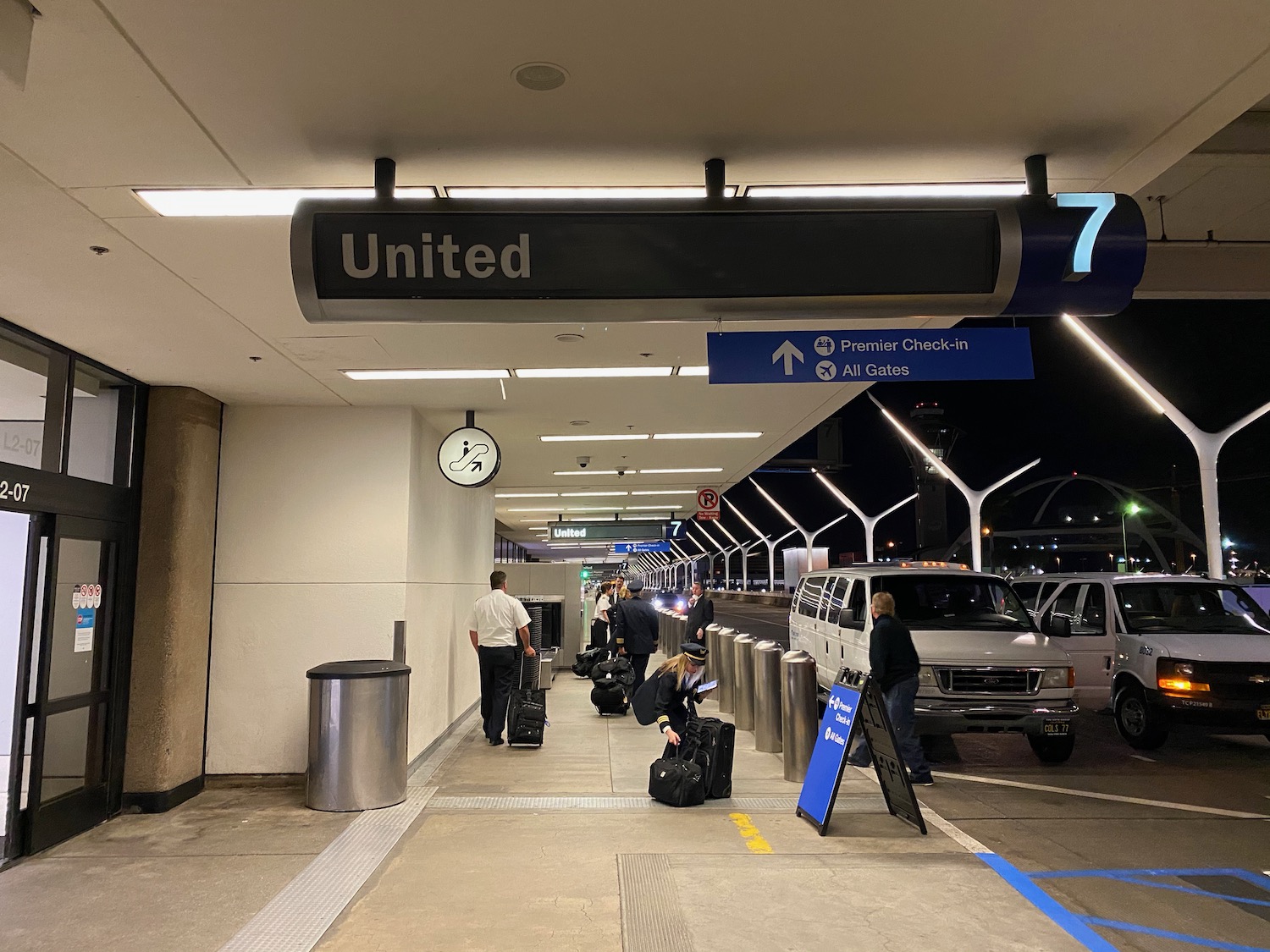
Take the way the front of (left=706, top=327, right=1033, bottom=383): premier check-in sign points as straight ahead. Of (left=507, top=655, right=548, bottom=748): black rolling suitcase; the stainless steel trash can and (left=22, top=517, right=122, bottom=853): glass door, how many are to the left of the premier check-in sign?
0

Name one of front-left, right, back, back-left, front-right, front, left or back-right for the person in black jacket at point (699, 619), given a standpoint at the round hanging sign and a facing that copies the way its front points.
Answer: back-left

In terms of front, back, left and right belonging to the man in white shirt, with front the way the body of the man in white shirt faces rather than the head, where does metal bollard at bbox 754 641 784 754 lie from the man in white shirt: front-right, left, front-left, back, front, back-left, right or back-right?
right

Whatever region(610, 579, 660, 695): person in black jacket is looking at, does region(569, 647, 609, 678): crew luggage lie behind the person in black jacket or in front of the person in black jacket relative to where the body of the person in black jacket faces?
in front

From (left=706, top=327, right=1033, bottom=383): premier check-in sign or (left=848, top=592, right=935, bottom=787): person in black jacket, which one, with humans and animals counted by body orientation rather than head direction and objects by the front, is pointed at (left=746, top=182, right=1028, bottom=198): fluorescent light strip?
the premier check-in sign

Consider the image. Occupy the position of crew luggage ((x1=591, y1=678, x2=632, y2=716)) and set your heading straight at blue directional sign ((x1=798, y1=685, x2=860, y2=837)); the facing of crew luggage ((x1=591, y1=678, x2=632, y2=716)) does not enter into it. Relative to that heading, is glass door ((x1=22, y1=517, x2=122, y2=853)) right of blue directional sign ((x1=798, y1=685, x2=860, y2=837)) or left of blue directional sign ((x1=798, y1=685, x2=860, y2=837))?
right

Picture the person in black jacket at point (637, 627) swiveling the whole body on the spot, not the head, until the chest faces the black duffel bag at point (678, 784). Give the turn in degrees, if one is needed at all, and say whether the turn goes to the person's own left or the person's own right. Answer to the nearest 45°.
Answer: approximately 180°

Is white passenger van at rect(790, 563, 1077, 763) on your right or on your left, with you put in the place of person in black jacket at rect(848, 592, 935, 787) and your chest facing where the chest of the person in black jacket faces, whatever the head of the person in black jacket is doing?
on your right

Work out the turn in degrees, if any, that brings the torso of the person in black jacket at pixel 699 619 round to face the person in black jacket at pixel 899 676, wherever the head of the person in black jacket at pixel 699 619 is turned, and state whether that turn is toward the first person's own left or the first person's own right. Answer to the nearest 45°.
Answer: approximately 45° to the first person's own left

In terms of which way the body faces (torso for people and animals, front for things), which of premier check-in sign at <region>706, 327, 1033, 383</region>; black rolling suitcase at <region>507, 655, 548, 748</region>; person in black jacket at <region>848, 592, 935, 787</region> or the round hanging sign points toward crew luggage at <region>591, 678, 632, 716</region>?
the person in black jacket

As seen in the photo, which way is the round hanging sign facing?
toward the camera

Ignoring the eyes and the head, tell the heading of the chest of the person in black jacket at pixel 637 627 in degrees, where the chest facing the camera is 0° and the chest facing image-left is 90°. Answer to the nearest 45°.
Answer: approximately 180°

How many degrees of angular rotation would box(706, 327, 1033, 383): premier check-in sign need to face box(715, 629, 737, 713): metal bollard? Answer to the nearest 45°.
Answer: approximately 180°

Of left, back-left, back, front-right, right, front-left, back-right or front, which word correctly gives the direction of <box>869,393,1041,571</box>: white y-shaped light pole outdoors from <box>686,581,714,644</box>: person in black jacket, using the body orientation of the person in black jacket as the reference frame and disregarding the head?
back

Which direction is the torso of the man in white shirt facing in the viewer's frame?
away from the camera

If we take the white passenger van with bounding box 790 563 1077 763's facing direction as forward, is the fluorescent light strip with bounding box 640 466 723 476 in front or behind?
behind

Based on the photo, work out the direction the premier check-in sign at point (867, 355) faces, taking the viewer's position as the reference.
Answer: facing the viewer
